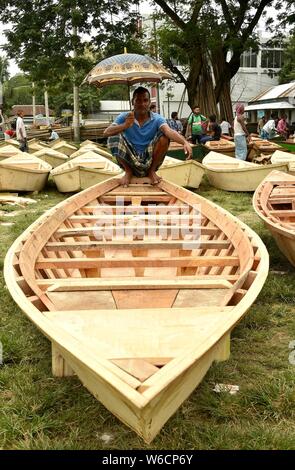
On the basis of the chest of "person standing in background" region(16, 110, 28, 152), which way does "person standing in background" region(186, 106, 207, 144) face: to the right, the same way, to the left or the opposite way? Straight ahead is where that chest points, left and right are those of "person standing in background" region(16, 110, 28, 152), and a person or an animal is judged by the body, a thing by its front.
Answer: to the right

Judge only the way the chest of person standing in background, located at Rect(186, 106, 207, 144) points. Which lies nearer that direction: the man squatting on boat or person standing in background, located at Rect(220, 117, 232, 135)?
the man squatting on boat

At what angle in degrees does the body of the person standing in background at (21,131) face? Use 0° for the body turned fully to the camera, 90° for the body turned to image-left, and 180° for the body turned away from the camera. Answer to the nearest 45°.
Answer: approximately 270°

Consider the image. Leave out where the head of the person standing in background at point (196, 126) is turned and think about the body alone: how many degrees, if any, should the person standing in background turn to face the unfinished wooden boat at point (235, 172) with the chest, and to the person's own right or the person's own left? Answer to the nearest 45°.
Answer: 0° — they already face it

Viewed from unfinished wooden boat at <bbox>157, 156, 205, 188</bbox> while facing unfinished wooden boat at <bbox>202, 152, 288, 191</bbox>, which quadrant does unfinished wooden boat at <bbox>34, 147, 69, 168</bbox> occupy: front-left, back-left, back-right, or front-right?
back-left

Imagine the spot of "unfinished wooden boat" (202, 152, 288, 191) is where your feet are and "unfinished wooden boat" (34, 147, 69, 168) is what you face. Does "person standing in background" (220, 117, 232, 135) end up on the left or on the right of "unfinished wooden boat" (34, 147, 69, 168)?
right

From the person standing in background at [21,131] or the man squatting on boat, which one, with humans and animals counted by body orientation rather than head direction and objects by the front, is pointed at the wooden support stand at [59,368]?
the man squatting on boat

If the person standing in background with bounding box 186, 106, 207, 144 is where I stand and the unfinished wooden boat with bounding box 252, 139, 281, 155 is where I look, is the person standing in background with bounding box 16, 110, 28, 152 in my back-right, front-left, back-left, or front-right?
back-right
